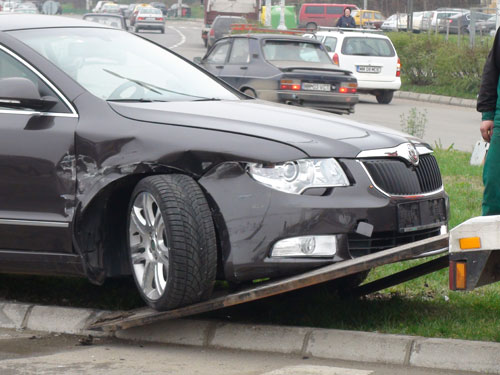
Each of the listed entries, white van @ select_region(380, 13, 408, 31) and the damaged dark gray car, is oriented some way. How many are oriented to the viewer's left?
1

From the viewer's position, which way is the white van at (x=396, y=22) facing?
facing to the left of the viewer

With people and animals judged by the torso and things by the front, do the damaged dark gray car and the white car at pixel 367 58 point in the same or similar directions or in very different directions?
very different directions

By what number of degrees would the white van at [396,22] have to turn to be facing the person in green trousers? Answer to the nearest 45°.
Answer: approximately 90° to its left

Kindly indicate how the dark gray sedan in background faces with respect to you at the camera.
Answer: facing away from the viewer and to the left of the viewer

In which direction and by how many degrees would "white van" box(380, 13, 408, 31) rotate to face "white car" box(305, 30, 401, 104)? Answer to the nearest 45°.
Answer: approximately 90° to its left

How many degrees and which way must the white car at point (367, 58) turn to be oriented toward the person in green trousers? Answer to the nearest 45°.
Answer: approximately 135° to its left

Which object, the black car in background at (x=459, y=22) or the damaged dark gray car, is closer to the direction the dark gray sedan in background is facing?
the black car in background

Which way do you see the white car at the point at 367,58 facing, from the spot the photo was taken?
facing away from the viewer and to the left of the viewer

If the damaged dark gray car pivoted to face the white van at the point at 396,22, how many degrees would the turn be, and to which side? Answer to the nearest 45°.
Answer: approximately 135° to its left
